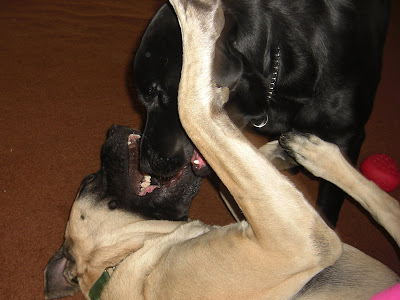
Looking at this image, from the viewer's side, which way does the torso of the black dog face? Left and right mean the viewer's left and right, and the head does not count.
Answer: facing to the left of the viewer
